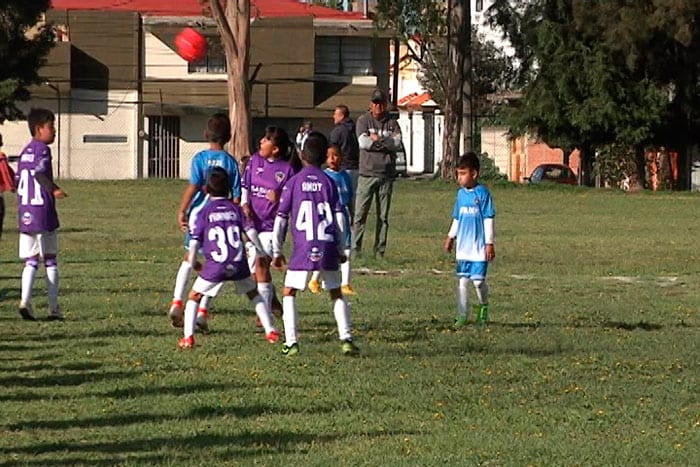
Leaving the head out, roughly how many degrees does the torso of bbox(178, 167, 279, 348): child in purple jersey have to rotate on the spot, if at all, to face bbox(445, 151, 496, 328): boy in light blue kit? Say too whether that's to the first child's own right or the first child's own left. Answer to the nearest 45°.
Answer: approximately 45° to the first child's own right

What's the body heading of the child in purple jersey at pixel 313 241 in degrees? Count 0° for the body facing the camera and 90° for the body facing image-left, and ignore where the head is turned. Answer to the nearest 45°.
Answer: approximately 180°

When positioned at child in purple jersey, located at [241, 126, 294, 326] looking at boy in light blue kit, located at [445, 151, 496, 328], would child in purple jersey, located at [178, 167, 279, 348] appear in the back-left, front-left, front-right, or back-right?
back-right

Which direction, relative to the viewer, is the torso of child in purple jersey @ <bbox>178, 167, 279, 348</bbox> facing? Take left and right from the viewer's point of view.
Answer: facing away from the viewer

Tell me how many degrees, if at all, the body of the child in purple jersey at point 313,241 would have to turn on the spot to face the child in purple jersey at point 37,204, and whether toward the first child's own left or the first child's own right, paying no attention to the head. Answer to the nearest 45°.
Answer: approximately 45° to the first child's own left

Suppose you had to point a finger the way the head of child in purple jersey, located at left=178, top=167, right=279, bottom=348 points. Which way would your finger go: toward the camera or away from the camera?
away from the camera

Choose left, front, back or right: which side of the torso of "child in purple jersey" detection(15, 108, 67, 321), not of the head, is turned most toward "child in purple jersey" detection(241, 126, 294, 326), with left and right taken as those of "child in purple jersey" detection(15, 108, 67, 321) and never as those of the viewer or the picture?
right

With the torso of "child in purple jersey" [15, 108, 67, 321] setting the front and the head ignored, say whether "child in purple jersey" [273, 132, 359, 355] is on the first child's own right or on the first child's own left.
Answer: on the first child's own right

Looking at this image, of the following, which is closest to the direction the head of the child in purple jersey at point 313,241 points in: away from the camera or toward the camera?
away from the camera
